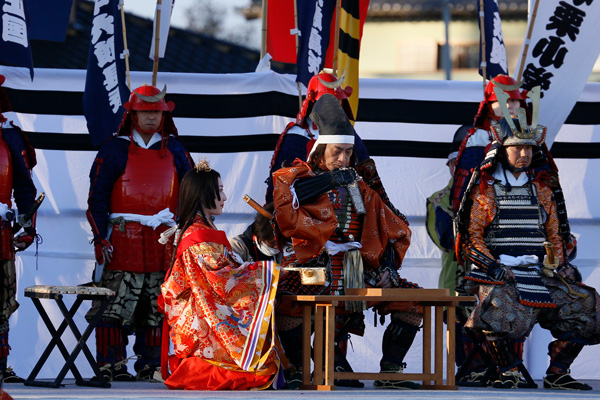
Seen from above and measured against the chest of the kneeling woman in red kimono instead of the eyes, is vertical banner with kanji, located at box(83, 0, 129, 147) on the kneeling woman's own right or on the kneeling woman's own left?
on the kneeling woman's own left

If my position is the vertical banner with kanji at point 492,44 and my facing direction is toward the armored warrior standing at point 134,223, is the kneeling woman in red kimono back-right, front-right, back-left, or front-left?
front-left

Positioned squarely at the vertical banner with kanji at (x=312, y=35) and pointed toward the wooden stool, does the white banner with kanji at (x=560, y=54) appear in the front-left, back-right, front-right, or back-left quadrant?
back-left

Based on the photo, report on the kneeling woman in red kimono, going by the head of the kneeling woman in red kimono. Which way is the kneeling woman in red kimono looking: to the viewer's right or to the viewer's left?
to the viewer's right

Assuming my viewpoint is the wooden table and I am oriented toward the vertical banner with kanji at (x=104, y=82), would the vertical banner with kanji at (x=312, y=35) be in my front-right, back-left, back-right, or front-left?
front-right

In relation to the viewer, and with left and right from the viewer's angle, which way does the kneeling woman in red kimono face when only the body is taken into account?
facing to the right of the viewer

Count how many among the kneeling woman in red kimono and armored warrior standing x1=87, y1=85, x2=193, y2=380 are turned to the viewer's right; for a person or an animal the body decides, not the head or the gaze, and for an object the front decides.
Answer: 1

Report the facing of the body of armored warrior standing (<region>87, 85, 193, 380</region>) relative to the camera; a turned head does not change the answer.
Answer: toward the camera

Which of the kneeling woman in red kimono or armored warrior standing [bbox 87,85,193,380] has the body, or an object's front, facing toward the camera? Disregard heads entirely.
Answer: the armored warrior standing

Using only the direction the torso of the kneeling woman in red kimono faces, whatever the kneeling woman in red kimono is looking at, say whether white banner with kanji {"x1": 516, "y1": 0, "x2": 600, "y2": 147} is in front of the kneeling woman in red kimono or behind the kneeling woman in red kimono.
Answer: in front

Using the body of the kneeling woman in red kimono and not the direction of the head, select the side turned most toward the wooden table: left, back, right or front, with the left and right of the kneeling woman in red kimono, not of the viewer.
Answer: front

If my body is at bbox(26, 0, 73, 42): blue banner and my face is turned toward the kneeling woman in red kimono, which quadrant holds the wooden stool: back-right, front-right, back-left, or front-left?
front-right

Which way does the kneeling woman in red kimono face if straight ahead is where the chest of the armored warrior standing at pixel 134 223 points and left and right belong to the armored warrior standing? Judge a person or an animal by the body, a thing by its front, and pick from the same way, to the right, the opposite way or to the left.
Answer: to the left

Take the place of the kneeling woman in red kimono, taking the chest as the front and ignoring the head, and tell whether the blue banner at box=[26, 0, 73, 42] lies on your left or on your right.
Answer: on your left
